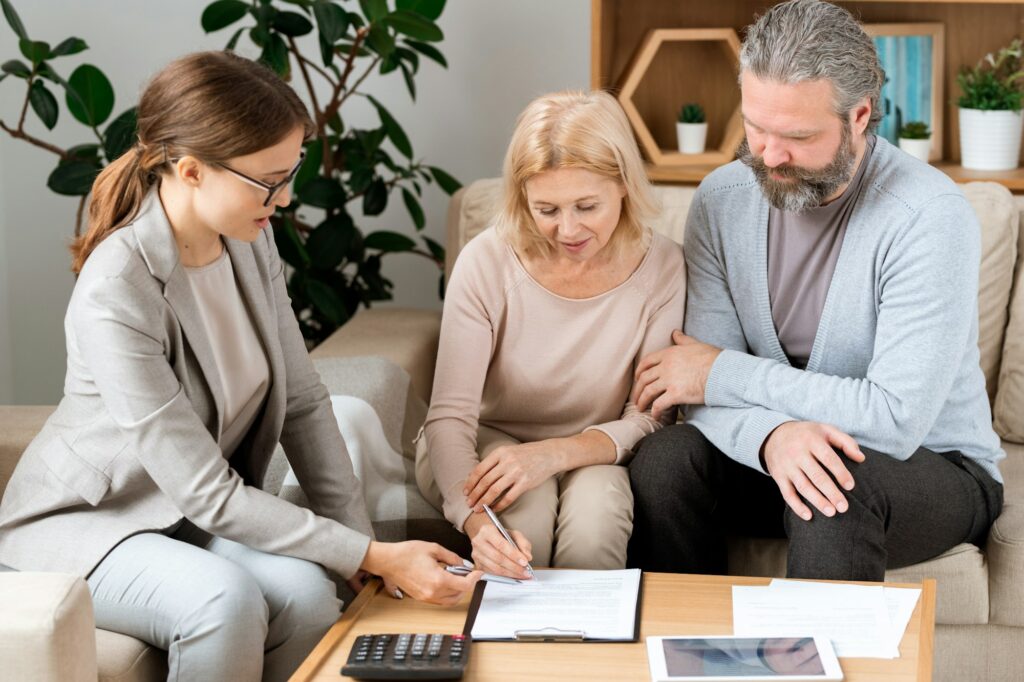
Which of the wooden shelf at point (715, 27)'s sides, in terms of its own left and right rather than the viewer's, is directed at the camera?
front

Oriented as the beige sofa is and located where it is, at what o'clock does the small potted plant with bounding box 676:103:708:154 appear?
The small potted plant is roughly at 6 o'clock from the beige sofa.

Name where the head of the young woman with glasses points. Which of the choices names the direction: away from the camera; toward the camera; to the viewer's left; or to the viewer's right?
to the viewer's right

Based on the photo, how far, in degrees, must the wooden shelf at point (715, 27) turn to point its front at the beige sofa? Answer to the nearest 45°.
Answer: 0° — it already faces it

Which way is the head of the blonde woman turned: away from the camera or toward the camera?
toward the camera

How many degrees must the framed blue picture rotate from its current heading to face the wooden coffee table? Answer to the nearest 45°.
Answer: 0° — it already faces it

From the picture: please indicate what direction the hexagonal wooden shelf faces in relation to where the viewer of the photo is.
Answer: facing the viewer

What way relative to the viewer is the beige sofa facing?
toward the camera

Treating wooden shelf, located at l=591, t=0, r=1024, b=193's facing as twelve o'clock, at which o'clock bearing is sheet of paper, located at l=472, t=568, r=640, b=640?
The sheet of paper is roughly at 12 o'clock from the wooden shelf.

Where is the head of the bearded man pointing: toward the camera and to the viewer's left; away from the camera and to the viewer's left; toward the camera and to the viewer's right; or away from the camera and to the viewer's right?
toward the camera and to the viewer's left

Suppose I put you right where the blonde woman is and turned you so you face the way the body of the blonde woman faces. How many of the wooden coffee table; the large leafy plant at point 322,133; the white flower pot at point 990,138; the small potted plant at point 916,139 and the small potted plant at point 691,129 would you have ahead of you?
1
